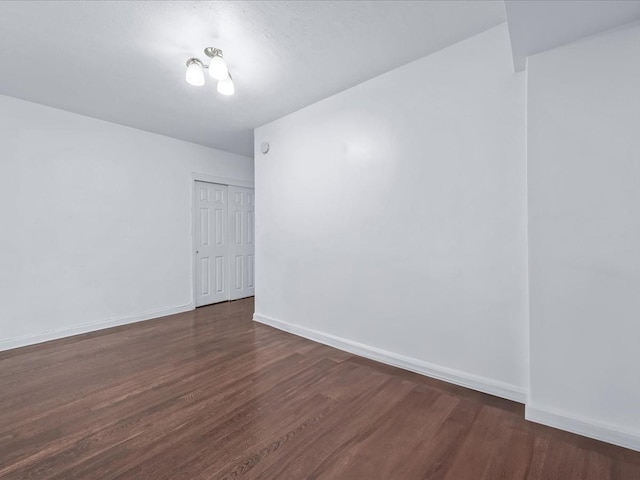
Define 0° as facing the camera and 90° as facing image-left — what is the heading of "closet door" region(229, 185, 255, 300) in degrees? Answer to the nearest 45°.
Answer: approximately 315°

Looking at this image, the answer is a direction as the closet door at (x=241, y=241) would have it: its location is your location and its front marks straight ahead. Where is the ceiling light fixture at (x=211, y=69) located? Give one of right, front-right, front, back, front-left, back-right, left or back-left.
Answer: front-right

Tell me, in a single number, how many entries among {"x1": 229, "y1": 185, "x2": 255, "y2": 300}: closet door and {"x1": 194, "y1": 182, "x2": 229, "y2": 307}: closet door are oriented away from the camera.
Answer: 0

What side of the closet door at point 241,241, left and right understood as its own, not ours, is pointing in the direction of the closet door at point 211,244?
right

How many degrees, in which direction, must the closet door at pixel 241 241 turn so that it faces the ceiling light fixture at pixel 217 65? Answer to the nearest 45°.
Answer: approximately 45° to its right

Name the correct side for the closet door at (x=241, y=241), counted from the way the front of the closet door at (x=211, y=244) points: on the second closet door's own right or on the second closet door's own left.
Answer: on the second closet door's own left

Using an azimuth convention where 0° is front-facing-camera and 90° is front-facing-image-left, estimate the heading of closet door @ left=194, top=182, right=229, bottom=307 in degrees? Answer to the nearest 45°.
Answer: approximately 315°

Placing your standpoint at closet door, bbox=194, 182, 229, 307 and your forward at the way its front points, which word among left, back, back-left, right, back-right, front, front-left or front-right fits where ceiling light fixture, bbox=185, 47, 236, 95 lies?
front-right

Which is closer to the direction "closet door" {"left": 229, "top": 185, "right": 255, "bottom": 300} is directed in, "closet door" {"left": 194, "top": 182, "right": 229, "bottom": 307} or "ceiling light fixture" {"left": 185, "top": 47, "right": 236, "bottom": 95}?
the ceiling light fixture
